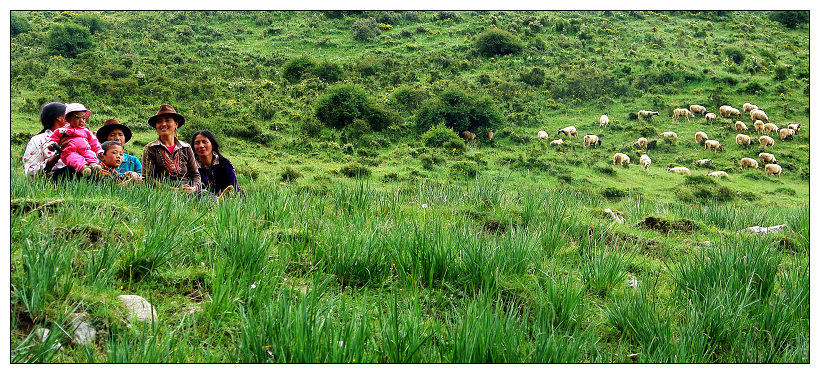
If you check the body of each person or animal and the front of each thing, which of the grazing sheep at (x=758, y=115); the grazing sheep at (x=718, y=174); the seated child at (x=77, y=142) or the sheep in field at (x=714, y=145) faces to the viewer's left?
the grazing sheep at (x=718, y=174)

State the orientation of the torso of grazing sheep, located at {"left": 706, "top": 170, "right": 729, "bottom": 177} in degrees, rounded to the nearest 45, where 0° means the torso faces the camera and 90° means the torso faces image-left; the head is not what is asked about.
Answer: approximately 90°

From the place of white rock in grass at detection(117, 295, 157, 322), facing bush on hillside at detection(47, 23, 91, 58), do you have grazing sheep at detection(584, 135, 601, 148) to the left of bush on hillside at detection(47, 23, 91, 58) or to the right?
right

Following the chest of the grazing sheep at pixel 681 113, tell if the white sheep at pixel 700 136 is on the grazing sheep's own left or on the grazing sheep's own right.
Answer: on the grazing sheep's own right

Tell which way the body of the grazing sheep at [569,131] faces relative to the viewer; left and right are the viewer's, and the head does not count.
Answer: facing to the left of the viewer

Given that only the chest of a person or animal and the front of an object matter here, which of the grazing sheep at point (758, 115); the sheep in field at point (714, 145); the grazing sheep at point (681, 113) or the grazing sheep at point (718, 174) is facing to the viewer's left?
the grazing sheep at point (718, 174)

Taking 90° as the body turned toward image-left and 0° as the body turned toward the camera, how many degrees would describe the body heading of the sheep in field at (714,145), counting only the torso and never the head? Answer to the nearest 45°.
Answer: approximately 270°

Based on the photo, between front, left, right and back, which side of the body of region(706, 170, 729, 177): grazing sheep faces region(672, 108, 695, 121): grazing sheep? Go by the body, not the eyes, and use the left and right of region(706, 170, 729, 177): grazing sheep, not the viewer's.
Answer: right

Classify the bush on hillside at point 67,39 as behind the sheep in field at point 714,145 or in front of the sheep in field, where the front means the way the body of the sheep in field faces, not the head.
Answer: behind

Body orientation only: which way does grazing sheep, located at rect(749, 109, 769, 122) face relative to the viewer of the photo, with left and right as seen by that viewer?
facing to the right of the viewer

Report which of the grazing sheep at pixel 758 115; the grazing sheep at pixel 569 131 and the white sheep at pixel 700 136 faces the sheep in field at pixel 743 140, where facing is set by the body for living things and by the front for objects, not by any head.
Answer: the white sheep

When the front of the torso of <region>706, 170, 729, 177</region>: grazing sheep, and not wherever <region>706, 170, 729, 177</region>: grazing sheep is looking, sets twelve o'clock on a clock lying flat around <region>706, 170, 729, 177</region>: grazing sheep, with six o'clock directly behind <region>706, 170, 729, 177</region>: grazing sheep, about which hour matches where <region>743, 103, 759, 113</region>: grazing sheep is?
<region>743, 103, 759, 113</region>: grazing sheep is roughly at 3 o'clock from <region>706, 170, 729, 177</region>: grazing sheep.

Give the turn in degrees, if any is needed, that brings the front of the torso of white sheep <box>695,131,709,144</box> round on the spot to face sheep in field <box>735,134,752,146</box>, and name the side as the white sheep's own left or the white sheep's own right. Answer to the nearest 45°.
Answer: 0° — it already faces it

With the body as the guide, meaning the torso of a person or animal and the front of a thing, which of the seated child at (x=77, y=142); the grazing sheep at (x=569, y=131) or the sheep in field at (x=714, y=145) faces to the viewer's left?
the grazing sheep

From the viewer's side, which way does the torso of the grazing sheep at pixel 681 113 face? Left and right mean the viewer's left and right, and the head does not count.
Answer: facing to the right of the viewer
